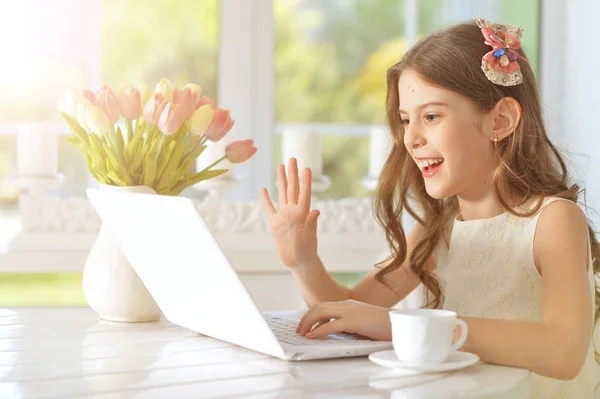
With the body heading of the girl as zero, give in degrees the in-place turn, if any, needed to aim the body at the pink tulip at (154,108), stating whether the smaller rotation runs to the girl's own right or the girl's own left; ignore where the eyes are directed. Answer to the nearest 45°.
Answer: approximately 45° to the girl's own right

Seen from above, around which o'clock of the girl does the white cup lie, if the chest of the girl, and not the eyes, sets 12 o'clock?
The white cup is roughly at 11 o'clock from the girl.

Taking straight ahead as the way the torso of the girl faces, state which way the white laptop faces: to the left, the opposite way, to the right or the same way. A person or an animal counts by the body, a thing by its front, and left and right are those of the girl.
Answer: the opposite way

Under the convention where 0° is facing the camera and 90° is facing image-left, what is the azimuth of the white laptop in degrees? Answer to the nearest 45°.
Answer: approximately 225°

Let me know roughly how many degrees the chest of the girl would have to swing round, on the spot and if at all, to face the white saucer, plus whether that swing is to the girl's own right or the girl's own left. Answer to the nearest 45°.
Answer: approximately 45° to the girl's own left

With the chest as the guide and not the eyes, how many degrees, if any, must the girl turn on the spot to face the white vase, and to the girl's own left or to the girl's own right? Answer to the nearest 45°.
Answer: approximately 45° to the girl's own right

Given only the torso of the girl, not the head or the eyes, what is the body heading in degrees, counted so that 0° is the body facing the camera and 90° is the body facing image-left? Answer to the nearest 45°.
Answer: approximately 45°
